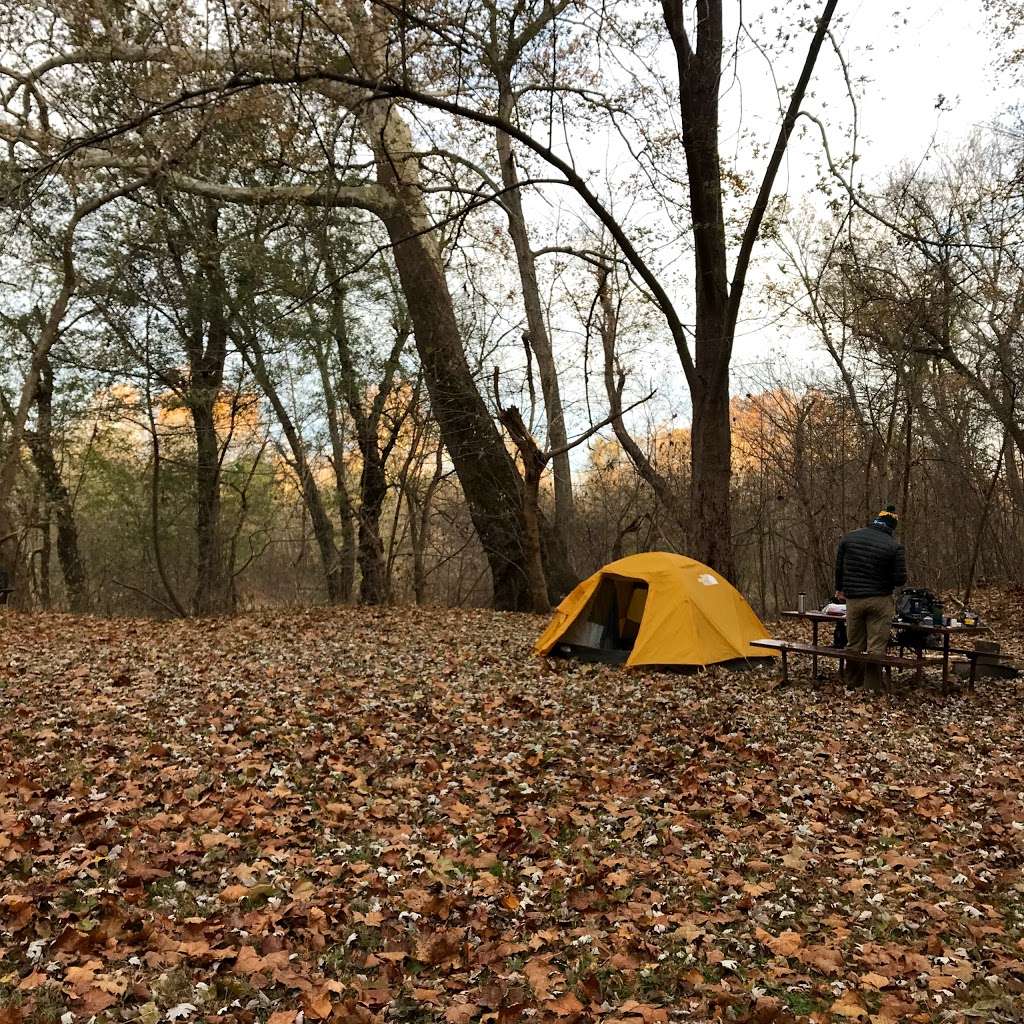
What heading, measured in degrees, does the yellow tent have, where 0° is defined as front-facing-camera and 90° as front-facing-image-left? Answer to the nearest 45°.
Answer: approximately 45°

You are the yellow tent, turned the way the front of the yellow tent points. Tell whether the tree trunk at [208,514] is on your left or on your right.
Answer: on your right

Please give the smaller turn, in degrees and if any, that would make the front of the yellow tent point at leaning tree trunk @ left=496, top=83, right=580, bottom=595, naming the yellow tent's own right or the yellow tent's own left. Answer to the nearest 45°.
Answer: approximately 135° to the yellow tent's own right

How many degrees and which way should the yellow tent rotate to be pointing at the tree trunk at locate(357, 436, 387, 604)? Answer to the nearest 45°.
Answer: approximately 90° to its right

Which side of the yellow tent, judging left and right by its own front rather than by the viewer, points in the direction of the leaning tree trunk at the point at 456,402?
right

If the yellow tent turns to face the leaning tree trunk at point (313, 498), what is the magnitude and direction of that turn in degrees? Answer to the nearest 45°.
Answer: approximately 90° to its right

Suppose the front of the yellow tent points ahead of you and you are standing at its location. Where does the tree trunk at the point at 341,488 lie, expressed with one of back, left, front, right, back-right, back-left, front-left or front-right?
right

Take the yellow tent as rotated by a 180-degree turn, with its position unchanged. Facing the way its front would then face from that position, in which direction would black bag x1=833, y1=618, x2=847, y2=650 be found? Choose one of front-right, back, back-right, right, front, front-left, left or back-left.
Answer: front-right
